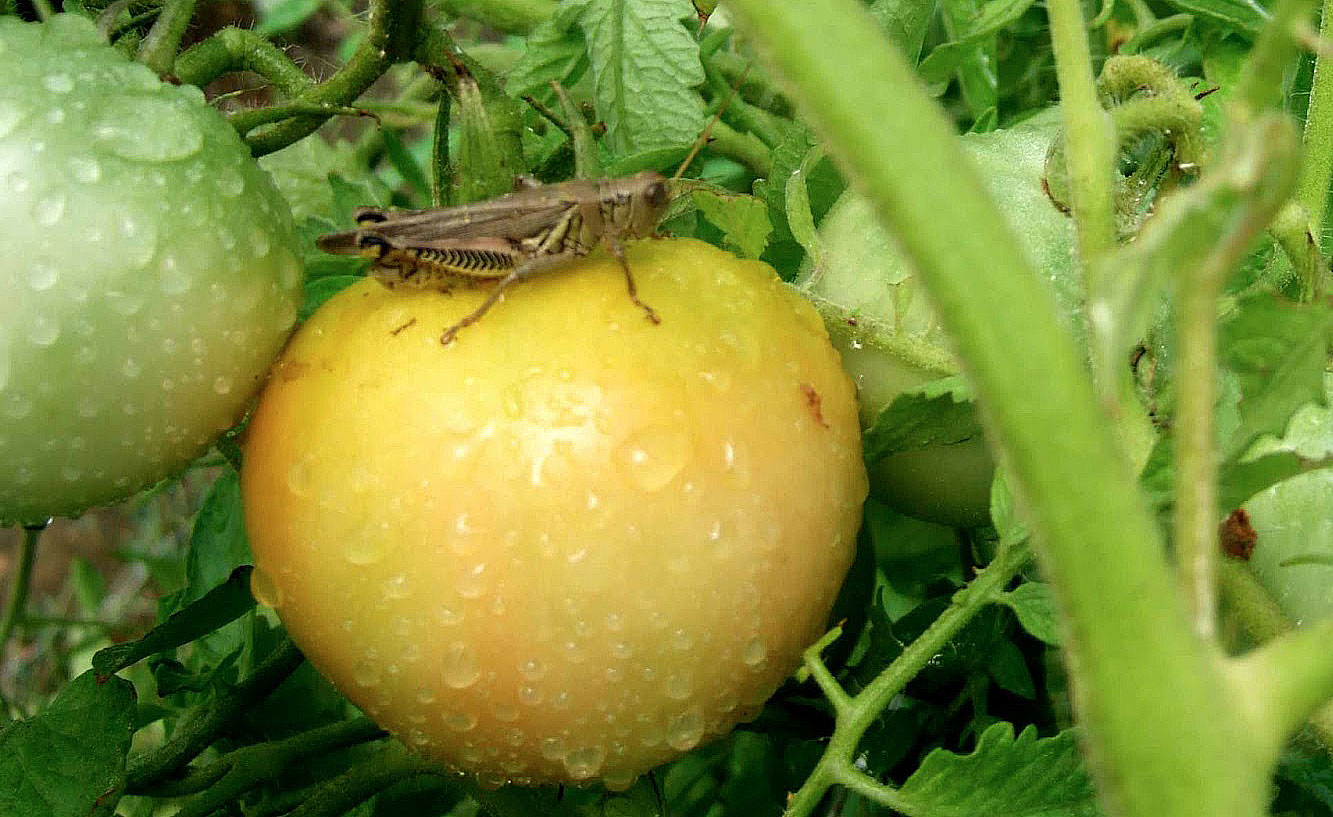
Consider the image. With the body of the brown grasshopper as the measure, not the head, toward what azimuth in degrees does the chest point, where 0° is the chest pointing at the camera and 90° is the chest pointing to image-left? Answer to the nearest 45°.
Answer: approximately 270°
